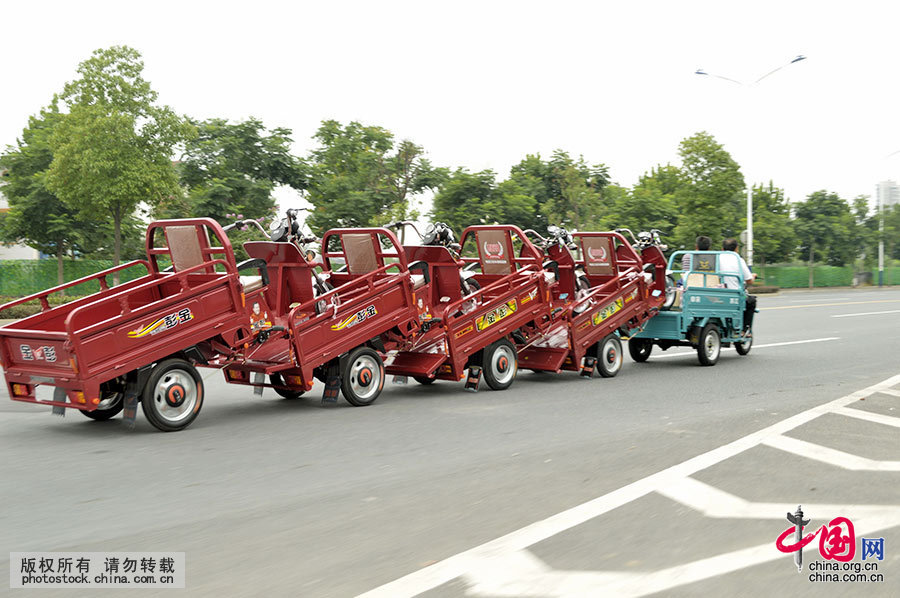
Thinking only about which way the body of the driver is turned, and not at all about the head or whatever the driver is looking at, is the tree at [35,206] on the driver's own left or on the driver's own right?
on the driver's own left

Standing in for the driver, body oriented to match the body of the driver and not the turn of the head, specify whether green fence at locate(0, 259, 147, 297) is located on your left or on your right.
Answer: on your left

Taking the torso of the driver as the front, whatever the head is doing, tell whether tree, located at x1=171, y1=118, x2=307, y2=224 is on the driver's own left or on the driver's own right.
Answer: on the driver's own left

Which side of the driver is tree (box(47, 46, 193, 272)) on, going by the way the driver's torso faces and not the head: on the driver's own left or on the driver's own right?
on the driver's own left

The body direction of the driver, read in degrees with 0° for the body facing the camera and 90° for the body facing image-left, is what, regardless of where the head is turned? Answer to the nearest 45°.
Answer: approximately 225°

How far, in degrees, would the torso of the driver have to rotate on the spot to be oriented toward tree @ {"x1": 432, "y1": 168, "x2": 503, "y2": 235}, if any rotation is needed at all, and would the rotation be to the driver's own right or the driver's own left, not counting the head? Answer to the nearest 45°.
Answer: approximately 90° to the driver's own left

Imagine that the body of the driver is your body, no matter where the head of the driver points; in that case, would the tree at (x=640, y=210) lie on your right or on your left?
on your left

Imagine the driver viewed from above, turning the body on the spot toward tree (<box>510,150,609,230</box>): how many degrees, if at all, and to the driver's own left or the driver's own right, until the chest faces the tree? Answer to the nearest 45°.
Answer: approximately 45° to the driver's own left

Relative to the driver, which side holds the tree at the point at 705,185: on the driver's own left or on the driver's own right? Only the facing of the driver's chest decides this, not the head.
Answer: on the driver's own left

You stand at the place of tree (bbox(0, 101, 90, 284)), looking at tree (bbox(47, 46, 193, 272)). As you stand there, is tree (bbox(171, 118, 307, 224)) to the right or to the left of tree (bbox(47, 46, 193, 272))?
left
